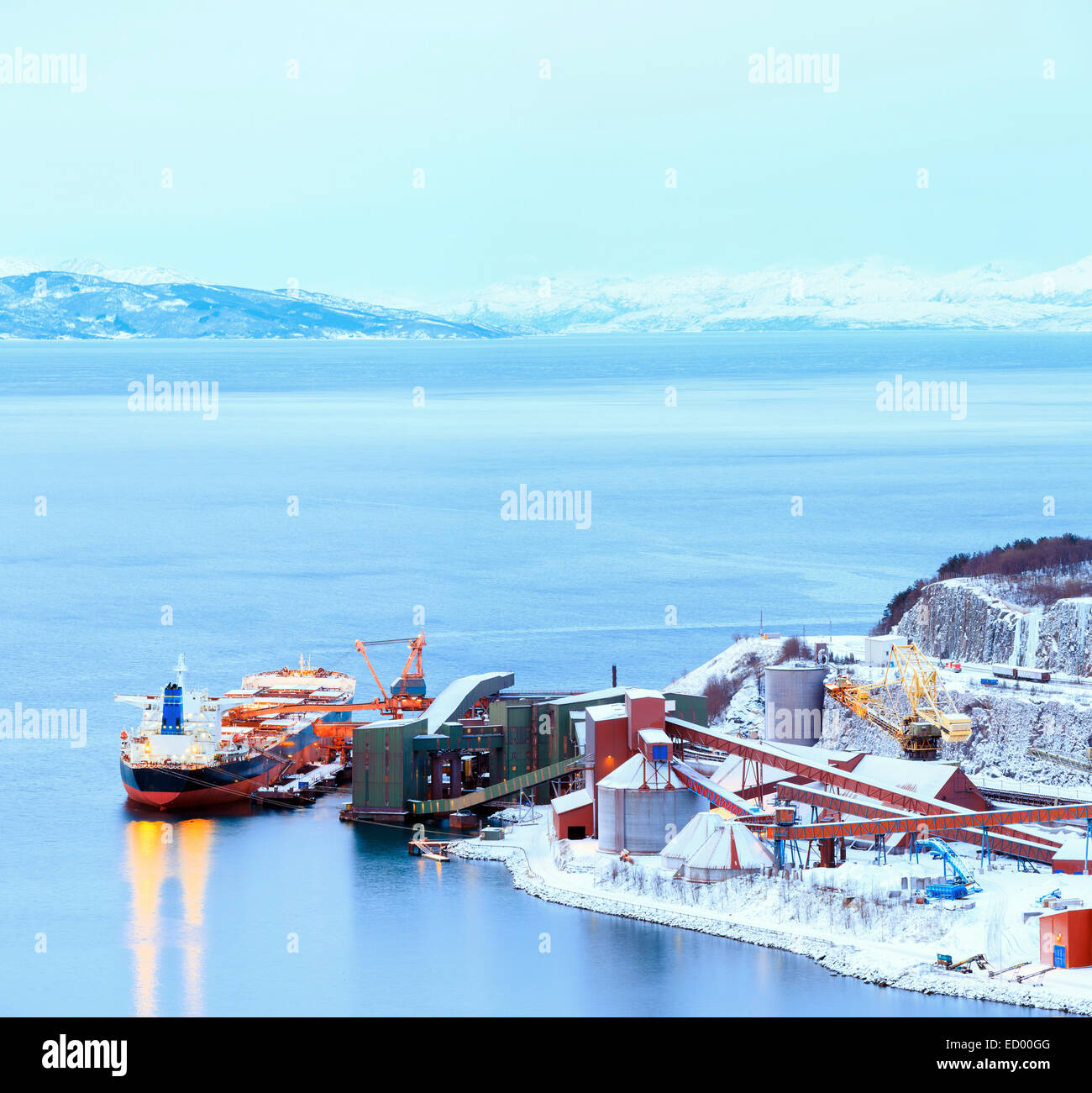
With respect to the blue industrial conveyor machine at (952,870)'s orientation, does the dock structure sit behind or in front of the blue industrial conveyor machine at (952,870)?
in front

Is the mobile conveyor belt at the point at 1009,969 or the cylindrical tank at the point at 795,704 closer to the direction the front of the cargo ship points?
the cylindrical tank

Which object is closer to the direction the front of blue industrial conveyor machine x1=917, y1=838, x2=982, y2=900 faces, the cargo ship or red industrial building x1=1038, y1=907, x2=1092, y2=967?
the cargo ship

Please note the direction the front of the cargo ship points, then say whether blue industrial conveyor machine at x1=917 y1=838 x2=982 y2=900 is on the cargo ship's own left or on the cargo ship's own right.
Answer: on the cargo ship's own right

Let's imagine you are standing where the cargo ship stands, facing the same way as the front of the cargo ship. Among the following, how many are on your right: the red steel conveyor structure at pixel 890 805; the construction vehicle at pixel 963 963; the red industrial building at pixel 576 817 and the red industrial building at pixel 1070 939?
4

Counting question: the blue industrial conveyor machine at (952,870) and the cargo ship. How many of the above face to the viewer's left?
1

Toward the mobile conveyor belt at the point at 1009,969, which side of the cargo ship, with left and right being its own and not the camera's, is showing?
right

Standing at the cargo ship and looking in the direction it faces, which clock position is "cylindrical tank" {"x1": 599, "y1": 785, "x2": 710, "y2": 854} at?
The cylindrical tank is roughly at 3 o'clock from the cargo ship.

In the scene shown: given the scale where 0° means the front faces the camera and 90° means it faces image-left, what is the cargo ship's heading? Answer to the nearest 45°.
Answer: approximately 225°

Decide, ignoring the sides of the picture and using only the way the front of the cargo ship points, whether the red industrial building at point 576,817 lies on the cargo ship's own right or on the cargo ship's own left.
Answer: on the cargo ship's own right

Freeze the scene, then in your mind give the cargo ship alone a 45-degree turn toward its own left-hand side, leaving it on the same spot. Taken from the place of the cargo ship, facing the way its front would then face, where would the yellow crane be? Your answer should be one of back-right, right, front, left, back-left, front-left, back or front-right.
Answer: right
